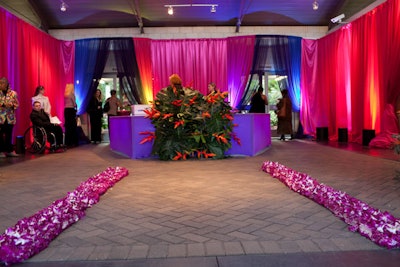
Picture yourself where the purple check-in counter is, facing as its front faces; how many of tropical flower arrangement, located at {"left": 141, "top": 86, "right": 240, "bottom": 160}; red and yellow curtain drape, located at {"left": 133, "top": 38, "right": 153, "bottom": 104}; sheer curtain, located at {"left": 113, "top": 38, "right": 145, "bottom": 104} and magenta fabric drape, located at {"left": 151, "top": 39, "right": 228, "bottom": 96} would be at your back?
3

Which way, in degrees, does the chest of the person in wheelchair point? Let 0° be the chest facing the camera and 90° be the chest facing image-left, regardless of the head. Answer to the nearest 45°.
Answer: approximately 315°

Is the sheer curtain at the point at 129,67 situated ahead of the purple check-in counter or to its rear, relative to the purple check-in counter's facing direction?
to the rear

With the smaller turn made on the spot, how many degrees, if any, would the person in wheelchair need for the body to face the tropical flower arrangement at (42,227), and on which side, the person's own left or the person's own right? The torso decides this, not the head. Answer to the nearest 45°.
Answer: approximately 45° to the person's own right

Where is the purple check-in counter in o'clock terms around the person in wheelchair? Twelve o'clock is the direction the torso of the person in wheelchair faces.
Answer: The purple check-in counter is roughly at 12 o'clock from the person in wheelchair.

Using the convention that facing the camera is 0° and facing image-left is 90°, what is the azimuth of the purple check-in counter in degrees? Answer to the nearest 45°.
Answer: approximately 0°

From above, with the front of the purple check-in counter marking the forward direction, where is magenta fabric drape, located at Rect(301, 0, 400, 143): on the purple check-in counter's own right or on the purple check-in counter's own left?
on the purple check-in counter's own left

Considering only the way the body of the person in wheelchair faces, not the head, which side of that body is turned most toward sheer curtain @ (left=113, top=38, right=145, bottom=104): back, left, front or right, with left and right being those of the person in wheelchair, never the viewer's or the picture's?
left

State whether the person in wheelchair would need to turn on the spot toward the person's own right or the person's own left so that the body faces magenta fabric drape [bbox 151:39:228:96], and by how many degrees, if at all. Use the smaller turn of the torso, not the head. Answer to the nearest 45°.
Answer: approximately 90° to the person's own left
